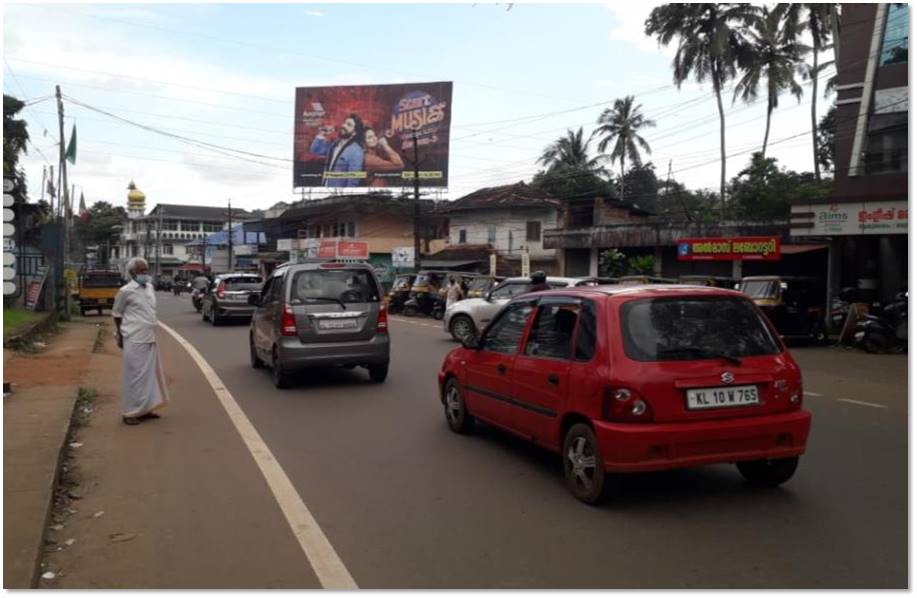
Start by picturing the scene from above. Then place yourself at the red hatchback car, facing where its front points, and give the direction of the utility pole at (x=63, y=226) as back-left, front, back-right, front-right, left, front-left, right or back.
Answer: front

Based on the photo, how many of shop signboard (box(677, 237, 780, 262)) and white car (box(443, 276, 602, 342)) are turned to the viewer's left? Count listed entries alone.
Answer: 1

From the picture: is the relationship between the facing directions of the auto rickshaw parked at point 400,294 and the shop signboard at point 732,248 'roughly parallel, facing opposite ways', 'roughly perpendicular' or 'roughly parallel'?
roughly parallel

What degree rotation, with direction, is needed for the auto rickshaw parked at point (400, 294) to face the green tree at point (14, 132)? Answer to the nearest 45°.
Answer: approximately 45° to its right

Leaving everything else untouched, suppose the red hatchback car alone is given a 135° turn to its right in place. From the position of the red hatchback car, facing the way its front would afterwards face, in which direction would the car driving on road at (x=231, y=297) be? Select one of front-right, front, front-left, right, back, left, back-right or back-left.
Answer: back-left

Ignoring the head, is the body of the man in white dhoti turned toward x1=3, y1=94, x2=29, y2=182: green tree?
no

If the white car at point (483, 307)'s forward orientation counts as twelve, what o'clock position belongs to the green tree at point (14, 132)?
The green tree is roughly at 1 o'clock from the white car.

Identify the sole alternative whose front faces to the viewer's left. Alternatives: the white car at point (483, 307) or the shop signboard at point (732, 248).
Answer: the white car

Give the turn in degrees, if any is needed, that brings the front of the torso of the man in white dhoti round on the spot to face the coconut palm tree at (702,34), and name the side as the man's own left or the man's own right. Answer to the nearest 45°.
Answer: approximately 90° to the man's own left

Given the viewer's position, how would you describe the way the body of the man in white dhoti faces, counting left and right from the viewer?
facing the viewer and to the right of the viewer

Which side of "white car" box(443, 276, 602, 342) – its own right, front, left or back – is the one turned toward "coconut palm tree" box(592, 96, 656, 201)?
right

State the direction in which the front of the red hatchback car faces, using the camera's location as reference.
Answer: facing away from the viewer and to the left of the viewer

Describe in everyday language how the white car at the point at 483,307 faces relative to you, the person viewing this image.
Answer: facing to the left of the viewer

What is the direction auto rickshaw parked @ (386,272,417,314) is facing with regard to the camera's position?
facing the viewer and to the left of the viewer

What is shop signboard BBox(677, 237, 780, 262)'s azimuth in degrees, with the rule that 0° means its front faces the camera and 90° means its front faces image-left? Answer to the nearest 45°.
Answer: approximately 0°

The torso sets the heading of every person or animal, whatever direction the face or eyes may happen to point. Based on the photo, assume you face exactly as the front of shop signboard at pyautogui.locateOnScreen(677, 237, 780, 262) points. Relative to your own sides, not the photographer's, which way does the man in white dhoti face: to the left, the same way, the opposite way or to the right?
to the left
